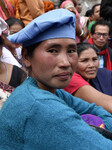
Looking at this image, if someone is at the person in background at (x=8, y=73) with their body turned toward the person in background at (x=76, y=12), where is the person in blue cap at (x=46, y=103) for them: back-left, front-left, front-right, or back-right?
back-right

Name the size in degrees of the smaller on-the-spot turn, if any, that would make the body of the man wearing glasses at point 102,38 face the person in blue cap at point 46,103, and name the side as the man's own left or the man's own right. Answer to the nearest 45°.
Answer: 0° — they already face them

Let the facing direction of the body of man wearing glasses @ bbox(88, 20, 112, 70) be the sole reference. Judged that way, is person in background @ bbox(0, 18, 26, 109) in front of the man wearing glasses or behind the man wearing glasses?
in front
